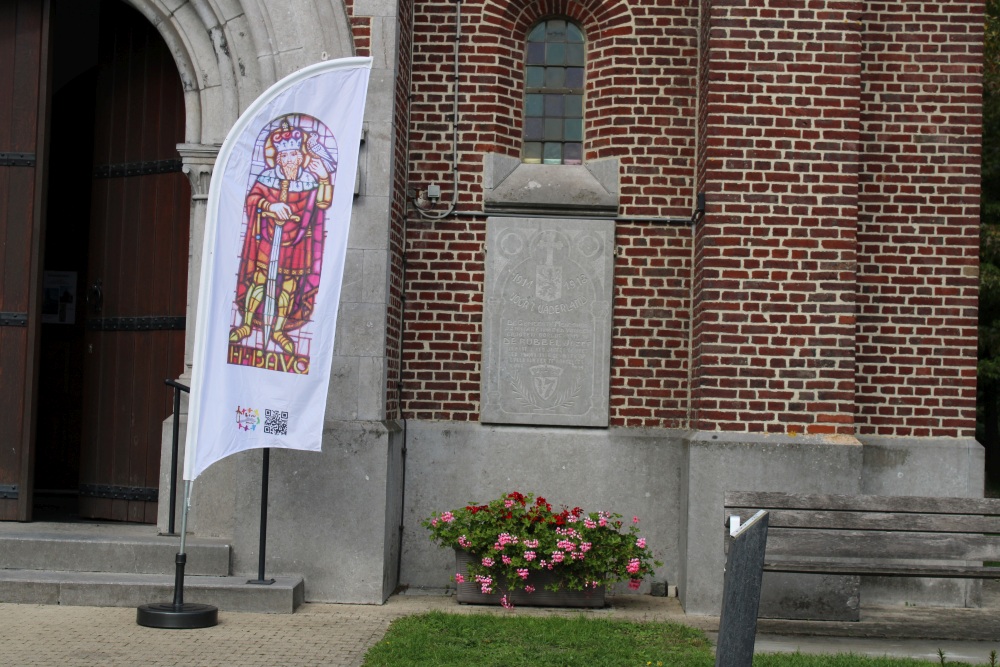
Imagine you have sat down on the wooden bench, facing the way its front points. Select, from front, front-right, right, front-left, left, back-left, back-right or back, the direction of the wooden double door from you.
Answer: right

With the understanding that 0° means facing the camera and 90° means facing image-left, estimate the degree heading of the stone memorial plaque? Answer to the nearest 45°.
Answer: approximately 0°

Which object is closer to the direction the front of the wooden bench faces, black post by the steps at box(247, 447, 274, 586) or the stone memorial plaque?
the black post by the steps

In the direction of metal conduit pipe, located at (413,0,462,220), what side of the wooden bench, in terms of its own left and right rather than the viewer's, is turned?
right

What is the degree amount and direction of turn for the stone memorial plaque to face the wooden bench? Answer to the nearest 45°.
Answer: approximately 45° to its left

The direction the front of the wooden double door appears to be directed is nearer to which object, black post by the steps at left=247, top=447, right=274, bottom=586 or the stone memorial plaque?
the black post by the steps

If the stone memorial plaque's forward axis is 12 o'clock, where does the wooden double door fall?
The wooden double door is roughly at 3 o'clock from the stone memorial plaque.

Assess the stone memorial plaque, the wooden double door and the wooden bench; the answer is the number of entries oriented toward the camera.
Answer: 3

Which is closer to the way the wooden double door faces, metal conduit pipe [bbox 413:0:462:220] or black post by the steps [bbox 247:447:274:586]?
the black post by the steps

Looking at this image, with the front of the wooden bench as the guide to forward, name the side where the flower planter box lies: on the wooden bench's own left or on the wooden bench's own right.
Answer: on the wooden bench's own right
